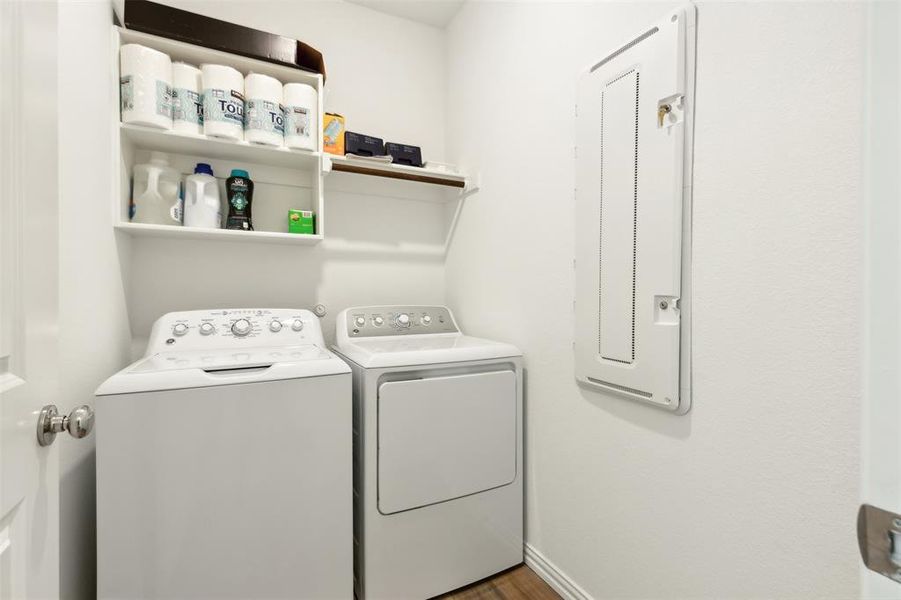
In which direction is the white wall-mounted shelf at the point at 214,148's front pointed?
toward the camera

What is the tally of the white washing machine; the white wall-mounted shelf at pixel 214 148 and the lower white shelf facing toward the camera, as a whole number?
3

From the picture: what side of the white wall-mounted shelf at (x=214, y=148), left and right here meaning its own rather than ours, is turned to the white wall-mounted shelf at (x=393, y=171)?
left

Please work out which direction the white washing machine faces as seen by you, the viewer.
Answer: facing the viewer

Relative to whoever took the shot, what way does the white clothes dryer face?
facing the viewer and to the right of the viewer

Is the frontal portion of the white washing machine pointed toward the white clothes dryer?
no

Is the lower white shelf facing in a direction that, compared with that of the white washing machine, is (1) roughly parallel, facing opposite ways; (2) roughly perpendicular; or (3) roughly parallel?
roughly parallel

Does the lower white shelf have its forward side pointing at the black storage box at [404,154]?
no

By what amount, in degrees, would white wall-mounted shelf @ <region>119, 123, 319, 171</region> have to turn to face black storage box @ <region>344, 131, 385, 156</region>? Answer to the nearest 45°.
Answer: approximately 90° to its left

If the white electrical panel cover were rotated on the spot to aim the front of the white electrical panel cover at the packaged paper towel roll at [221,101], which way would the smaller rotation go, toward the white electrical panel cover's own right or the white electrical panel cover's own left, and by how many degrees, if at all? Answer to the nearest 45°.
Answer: approximately 45° to the white electrical panel cover's own right

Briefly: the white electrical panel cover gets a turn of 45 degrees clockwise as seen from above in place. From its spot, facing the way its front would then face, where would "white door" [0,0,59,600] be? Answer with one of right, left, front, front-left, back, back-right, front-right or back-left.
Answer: front-left

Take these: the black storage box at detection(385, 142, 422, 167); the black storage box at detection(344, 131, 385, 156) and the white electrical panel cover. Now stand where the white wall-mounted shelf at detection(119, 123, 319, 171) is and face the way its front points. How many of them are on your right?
0

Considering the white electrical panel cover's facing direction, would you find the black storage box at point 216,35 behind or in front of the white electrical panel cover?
in front

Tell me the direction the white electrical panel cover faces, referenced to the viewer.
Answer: facing the viewer and to the left of the viewer
